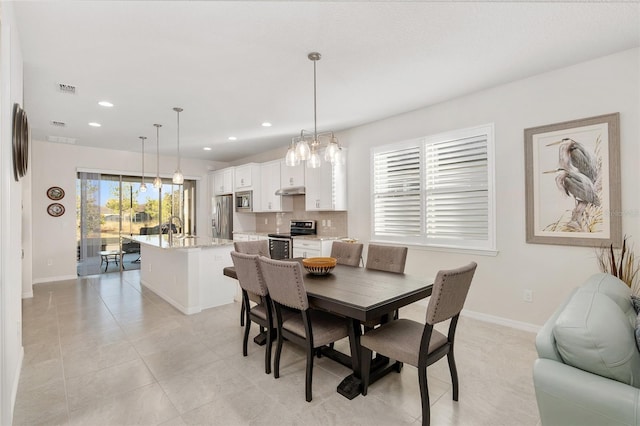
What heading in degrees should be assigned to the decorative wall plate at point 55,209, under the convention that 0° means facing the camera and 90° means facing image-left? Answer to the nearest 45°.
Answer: approximately 0°

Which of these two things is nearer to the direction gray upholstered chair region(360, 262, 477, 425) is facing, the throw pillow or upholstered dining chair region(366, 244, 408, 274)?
the upholstered dining chair

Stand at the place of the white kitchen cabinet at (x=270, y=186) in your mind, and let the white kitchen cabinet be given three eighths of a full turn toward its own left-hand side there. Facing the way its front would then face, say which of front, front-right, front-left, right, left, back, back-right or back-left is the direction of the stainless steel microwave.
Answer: back-left

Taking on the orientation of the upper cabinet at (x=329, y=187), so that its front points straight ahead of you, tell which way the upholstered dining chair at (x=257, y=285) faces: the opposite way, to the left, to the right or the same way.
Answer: the opposite way

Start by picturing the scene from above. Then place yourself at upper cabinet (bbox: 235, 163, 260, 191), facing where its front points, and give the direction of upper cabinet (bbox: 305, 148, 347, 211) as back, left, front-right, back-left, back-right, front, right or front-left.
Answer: left

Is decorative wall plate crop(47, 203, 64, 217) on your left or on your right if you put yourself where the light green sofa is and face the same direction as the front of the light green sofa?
on your right

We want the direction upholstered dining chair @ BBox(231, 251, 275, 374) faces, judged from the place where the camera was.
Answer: facing away from the viewer and to the right of the viewer
